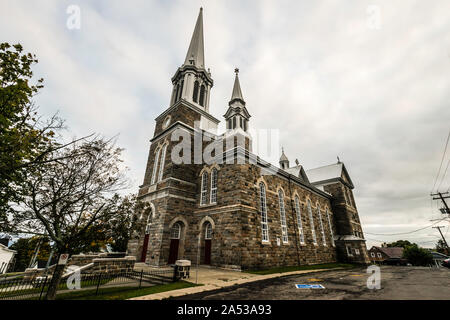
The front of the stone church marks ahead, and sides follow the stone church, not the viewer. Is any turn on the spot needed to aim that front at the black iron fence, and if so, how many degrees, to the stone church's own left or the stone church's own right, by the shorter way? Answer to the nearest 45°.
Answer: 0° — it already faces it

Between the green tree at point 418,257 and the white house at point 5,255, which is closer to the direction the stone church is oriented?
the white house

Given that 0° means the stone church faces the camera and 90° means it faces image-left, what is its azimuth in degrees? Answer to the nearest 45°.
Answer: approximately 45°

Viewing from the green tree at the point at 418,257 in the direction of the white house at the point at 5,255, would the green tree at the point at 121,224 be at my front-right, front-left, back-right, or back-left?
front-left

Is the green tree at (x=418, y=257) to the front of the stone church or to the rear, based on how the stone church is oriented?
to the rear

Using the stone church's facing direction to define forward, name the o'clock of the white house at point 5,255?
The white house is roughly at 2 o'clock from the stone church.

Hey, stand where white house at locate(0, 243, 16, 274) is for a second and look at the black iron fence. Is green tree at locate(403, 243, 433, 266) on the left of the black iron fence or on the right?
left

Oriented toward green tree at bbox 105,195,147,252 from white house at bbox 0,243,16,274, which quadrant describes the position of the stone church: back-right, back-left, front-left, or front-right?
front-left
